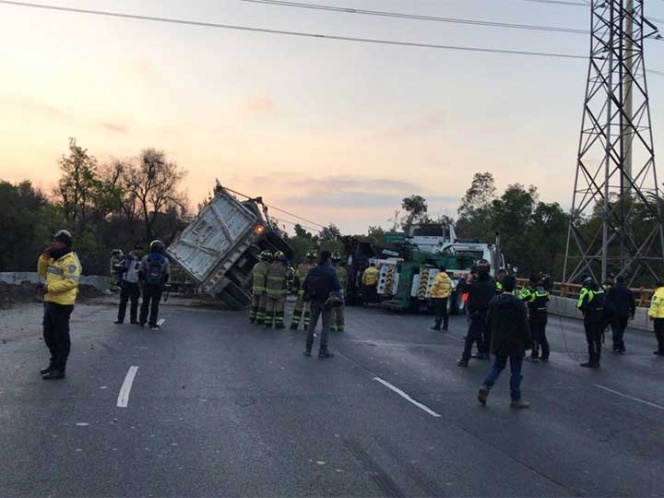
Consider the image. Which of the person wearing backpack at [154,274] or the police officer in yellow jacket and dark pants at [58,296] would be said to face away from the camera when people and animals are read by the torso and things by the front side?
the person wearing backpack

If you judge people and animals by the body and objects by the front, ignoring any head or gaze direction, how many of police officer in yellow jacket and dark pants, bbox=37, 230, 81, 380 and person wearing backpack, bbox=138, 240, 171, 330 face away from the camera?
1

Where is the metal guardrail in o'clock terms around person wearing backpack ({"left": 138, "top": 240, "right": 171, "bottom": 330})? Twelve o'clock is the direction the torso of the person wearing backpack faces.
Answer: The metal guardrail is roughly at 2 o'clock from the person wearing backpack.

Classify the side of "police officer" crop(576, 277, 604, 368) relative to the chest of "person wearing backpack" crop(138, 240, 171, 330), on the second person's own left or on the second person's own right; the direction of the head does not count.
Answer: on the second person's own right

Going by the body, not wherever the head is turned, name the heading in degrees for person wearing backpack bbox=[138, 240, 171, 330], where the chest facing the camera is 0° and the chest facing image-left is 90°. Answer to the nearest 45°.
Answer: approximately 180°

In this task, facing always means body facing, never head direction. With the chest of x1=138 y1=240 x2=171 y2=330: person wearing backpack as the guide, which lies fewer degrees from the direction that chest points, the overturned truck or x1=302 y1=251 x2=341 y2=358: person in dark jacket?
the overturned truck
